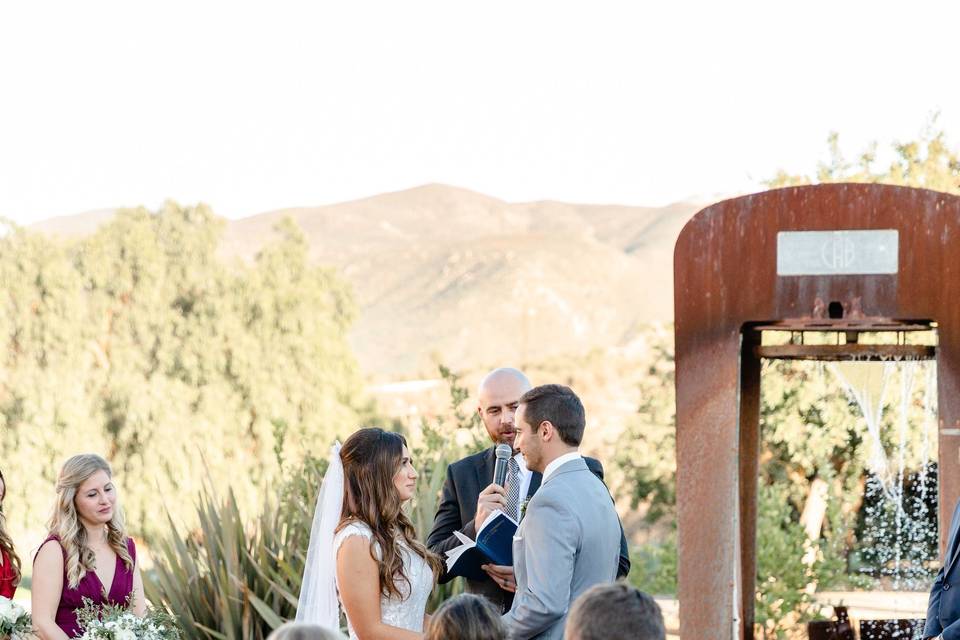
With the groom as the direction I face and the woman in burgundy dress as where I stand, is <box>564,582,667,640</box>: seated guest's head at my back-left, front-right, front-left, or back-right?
front-right

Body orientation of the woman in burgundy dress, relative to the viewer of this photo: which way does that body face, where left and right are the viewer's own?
facing the viewer and to the right of the viewer

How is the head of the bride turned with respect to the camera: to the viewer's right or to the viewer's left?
to the viewer's right

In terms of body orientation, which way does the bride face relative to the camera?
to the viewer's right

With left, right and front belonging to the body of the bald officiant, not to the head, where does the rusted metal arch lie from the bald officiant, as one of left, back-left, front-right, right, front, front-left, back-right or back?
back-left

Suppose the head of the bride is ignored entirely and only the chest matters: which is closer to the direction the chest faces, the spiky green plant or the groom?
the groom

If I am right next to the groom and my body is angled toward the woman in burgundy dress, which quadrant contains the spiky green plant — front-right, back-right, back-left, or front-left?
front-right

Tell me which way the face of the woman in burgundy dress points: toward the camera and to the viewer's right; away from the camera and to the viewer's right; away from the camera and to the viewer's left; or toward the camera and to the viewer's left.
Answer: toward the camera and to the viewer's right

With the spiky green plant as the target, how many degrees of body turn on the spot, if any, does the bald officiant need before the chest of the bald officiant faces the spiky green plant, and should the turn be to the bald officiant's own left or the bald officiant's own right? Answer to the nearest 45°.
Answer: approximately 135° to the bald officiant's own right

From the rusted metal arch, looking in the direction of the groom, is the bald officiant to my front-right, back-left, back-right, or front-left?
front-right

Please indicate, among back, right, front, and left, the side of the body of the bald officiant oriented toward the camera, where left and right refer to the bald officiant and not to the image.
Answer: front

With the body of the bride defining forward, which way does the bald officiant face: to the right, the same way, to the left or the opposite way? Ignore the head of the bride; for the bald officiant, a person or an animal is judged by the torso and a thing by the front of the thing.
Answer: to the right

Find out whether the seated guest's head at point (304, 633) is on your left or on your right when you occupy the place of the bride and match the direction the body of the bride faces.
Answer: on your right

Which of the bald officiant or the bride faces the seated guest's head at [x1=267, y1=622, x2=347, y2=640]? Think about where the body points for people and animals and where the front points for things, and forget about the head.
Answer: the bald officiant

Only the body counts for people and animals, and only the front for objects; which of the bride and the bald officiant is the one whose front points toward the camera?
the bald officiant

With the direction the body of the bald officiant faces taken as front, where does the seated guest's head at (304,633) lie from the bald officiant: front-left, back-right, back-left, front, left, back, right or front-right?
front

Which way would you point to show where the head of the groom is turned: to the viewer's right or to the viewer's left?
to the viewer's left
